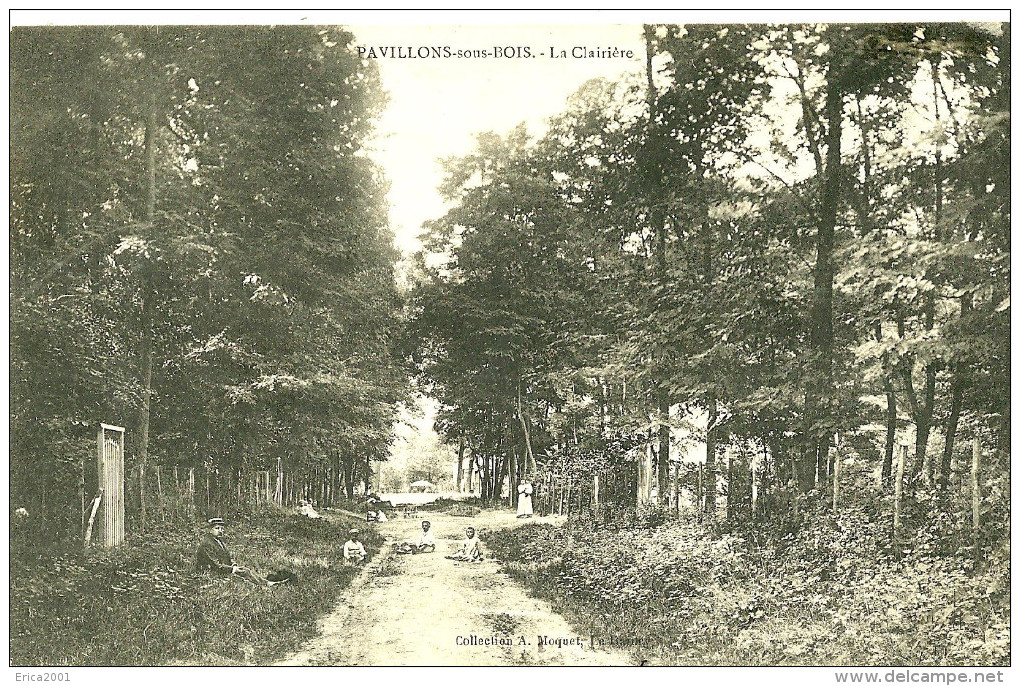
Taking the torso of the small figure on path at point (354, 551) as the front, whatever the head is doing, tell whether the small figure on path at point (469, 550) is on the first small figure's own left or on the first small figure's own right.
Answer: on the first small figure's own left

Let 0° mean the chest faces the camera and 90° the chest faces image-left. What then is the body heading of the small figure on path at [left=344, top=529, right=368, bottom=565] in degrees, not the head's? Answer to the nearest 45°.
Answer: approximately 0°

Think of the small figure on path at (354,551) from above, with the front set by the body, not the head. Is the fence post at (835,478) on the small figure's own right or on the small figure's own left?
on the small figure's own left

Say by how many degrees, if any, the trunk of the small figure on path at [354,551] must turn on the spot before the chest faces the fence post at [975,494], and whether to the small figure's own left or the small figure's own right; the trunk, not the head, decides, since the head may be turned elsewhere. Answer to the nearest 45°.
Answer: approximately 90° to the small figure's own left

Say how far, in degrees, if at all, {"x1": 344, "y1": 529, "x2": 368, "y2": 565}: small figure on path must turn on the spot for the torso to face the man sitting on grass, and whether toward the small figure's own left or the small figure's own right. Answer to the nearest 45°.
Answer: approximately 90° to the small figure's own right

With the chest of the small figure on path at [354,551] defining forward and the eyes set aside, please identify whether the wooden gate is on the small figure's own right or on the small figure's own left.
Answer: on the small figure's own right

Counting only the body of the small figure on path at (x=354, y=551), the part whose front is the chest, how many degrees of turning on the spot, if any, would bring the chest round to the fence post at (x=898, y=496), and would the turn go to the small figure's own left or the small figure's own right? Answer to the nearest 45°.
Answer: approximately 90° to the small figure's own left

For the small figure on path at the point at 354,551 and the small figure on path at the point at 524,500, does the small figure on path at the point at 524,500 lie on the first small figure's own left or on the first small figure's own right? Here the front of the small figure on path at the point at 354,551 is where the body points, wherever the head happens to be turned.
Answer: on the first small figure's own left
